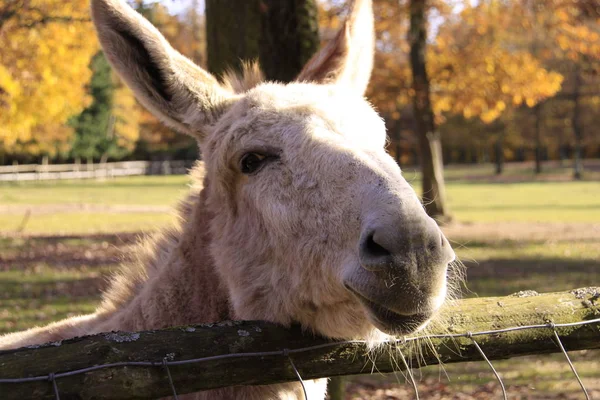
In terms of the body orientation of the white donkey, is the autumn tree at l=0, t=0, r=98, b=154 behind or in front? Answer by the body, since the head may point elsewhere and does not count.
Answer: behind

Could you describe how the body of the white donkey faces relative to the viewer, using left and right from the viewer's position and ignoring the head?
facing the viewer and to the right of the viewer
